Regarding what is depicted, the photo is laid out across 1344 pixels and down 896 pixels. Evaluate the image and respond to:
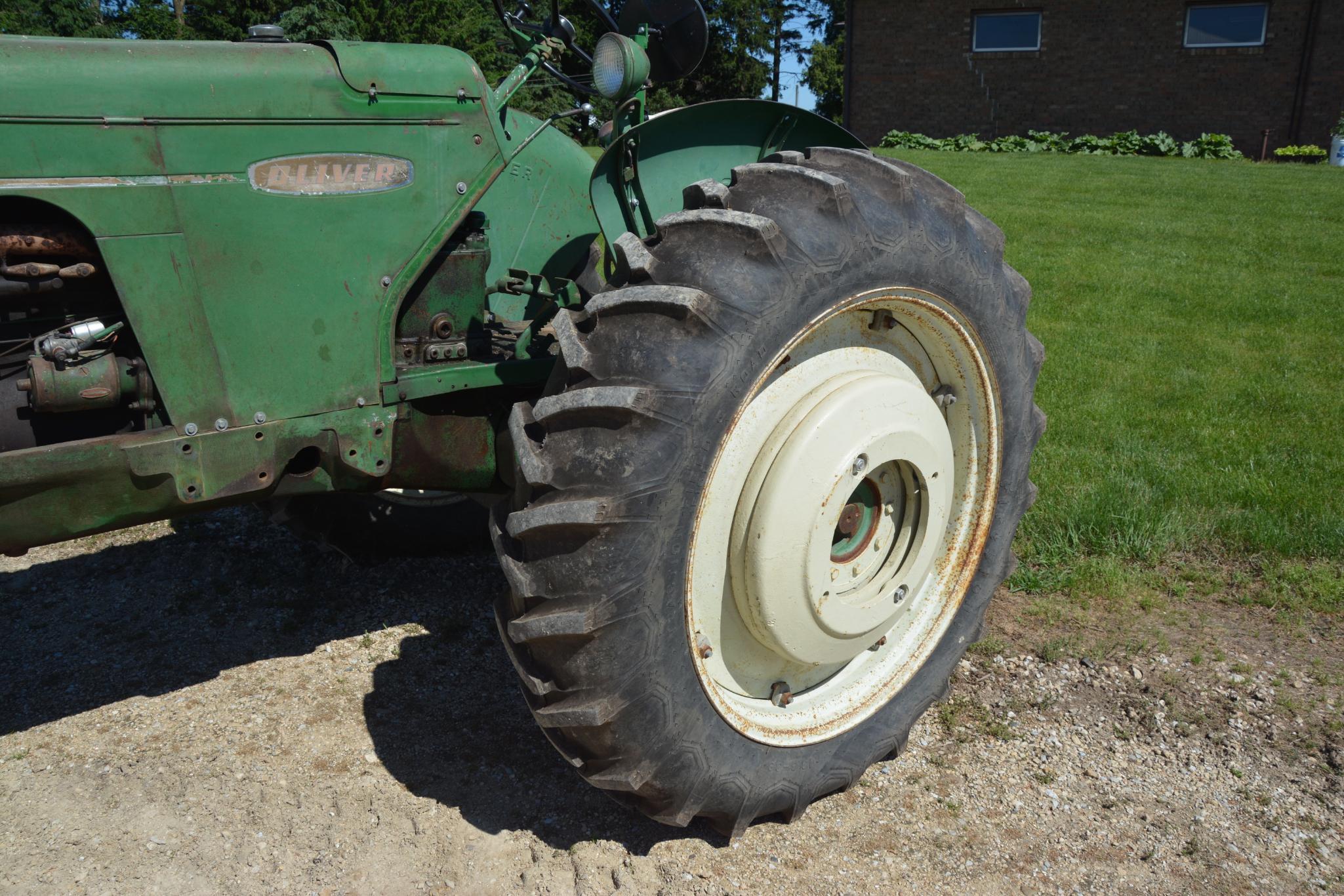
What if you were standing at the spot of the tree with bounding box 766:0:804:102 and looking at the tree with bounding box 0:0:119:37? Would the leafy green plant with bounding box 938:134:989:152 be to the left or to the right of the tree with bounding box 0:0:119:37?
left

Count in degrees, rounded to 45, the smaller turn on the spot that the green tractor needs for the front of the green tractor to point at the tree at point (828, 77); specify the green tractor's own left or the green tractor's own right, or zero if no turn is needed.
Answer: approximately 135° to the green tractor's own right

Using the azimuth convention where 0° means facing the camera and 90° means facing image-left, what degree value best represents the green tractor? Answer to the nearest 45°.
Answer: approximately 45°

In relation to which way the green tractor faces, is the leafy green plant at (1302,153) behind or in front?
behind

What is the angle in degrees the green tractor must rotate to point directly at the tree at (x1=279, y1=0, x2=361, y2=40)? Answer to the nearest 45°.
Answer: approximately 135° to its right

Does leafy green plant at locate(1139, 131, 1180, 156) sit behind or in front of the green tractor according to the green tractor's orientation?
behind

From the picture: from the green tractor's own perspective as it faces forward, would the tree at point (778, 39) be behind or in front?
behind

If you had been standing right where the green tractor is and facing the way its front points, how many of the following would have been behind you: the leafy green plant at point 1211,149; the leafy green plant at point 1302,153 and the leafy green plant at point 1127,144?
3

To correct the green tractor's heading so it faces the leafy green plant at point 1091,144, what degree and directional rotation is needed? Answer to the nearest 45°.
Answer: approximately 180°
